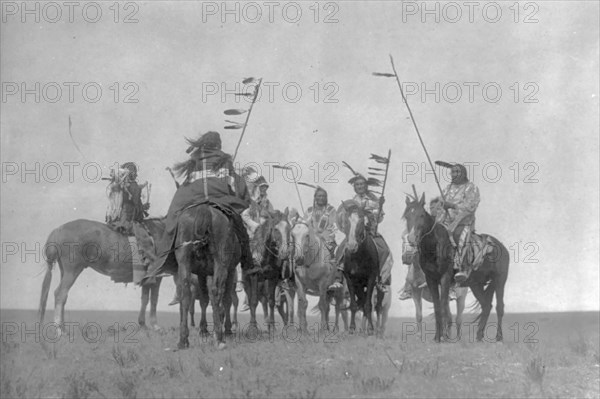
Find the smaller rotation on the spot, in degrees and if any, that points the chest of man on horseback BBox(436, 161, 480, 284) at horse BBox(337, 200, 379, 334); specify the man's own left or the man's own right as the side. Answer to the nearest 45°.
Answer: approximately 45° to the man's own right

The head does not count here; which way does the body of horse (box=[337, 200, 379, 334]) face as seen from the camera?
toward the camera

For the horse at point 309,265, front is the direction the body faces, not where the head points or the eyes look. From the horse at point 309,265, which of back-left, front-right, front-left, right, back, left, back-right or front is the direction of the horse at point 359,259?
left

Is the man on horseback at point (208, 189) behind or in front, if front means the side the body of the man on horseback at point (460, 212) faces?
in front

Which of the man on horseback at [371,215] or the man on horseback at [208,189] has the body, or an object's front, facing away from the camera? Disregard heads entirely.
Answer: the man on horseback at [208,189]

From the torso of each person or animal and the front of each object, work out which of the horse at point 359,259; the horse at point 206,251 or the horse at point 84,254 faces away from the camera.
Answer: the horse at point 206,251

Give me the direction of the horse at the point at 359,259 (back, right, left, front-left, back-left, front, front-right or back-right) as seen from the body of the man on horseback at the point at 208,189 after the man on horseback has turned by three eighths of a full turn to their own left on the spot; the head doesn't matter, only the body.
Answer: back

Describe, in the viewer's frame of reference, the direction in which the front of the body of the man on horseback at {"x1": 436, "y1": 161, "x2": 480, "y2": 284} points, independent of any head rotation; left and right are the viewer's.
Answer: facing the viewer and to the left of the viewer

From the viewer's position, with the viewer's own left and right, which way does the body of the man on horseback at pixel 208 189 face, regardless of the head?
facing away from the viewer

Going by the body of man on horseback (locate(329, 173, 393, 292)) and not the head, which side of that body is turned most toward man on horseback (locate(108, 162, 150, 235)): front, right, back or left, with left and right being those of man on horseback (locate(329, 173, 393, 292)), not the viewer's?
right

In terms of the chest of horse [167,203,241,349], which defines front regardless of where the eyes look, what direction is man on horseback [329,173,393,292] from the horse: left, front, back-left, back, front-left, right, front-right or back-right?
front-right

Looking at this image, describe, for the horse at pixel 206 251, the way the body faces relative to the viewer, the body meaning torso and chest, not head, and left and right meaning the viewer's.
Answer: facing away from the viewer

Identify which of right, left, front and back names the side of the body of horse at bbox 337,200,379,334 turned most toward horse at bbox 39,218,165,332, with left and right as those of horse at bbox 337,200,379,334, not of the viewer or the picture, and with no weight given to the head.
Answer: right

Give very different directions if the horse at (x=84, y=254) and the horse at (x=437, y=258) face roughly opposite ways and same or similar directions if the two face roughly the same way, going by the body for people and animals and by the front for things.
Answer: very different directions

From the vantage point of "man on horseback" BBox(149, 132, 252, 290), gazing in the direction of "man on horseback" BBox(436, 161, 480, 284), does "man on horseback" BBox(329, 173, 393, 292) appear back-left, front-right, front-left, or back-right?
front-left

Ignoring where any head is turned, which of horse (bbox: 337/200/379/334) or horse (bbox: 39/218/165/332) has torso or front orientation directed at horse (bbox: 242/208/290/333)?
horse (bbox: 39/218/165/332)
